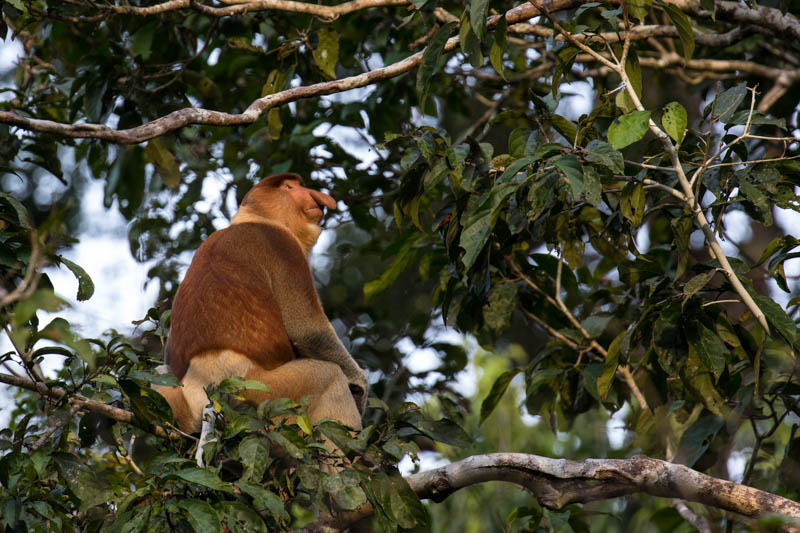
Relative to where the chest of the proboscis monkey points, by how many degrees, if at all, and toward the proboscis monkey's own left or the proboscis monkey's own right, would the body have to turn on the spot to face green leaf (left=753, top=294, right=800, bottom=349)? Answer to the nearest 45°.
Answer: approximately 90° to the proboscis monkey's own right

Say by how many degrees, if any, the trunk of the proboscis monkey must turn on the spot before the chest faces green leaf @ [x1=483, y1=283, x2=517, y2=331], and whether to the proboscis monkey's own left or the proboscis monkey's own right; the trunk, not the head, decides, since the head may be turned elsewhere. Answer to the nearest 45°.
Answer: approximately 45° to the proboscis monkey's own right

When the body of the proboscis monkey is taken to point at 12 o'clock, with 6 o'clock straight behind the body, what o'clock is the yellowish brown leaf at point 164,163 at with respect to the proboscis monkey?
The yellowish brown leaf is roughly at 10 o'clock from the proboscis monkey.

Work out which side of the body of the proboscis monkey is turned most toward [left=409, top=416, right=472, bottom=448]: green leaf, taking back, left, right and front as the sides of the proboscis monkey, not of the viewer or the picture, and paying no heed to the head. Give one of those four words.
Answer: right

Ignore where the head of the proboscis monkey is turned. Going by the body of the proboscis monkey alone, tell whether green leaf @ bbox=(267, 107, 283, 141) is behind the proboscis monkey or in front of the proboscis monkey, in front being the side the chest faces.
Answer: in front

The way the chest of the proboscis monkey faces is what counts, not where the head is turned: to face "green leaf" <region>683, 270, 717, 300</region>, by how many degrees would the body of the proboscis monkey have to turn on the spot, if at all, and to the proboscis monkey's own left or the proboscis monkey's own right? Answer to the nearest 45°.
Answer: approximately 90° to the proboscis monkey's own right

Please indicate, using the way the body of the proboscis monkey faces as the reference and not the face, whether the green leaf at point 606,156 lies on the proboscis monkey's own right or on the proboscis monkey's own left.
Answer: on the proboscis monkey's own right

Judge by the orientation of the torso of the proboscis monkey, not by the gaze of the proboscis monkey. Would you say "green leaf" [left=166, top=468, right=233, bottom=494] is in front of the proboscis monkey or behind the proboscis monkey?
behind

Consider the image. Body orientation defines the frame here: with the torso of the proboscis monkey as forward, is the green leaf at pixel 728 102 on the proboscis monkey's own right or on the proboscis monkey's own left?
on the proboscis monkey's own right

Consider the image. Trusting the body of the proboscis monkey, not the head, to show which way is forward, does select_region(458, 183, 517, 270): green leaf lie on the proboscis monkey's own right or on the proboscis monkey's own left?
on the proboscis monkey's own right

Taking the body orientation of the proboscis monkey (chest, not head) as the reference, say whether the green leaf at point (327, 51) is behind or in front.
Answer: in front

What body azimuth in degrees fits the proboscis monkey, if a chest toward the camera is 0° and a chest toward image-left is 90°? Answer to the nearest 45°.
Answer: approximately 225°

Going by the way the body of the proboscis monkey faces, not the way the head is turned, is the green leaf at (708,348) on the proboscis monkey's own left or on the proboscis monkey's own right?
on the proboscis monkey's own right
